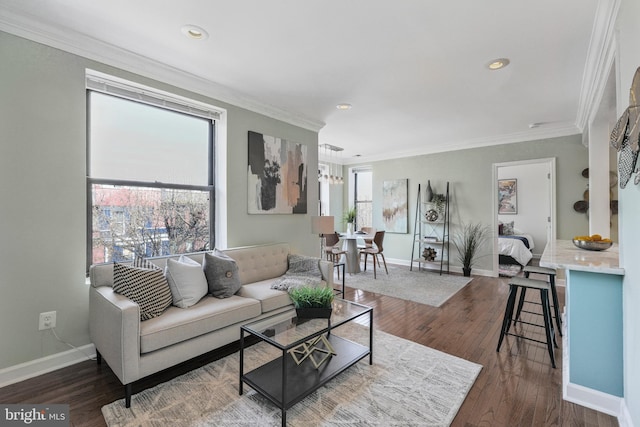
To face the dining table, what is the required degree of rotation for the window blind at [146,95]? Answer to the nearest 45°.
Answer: approximately 45° to its left

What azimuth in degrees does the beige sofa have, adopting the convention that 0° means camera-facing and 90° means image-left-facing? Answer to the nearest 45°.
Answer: approximately 315°

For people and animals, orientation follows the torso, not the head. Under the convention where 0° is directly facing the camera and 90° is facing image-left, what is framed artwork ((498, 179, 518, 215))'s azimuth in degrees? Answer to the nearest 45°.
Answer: approximately 0°

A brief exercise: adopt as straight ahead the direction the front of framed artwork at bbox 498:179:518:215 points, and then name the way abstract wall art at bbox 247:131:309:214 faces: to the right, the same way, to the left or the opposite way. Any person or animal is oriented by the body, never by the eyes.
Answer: to the left

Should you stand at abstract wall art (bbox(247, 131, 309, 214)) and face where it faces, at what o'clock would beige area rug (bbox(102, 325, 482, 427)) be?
The beige area rug is roughly at 1 o'clock from the abstract wall art.

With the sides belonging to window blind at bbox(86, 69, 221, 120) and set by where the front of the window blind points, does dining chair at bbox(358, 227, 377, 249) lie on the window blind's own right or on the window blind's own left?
on the window blind's own left

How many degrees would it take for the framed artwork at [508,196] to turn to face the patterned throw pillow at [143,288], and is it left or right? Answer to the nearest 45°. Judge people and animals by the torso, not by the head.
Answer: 0° — it already faces it

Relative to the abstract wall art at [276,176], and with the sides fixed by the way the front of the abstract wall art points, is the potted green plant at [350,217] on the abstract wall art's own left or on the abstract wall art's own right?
on the abstract wall art's own left

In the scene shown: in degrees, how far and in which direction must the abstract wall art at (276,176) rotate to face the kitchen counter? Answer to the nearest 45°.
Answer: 0° — it already faces it

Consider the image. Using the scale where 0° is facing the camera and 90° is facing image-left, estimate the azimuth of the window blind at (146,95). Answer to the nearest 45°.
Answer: approximately 315°

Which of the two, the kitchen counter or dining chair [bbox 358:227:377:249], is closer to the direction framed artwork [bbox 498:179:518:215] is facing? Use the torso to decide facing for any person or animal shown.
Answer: the kitchen counter
